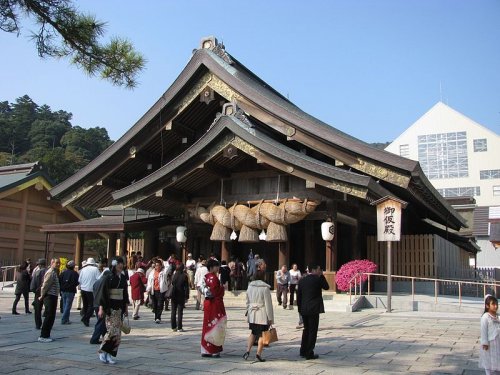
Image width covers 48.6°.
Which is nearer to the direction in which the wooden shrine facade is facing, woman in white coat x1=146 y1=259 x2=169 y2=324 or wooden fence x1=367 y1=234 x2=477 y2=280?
the woman in white coat

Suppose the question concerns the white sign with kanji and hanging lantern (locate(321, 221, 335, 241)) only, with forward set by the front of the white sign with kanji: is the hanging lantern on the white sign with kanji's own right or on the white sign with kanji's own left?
on the white sign with kanji's own right

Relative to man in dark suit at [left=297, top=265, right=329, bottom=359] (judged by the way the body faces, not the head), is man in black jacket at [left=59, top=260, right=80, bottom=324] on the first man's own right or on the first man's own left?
on the first man's own left

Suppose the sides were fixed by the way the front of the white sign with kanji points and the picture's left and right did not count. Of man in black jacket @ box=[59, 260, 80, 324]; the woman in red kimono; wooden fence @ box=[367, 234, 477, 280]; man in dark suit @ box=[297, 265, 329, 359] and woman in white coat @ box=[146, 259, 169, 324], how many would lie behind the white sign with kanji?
1

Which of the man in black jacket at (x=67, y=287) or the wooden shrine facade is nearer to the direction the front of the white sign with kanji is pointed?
the man in black jacket

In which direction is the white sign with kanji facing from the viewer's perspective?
toward the camera

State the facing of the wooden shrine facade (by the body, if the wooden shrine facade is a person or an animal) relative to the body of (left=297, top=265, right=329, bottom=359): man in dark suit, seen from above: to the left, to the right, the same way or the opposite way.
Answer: the opposite way

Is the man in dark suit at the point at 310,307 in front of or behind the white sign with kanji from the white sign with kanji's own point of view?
in front
